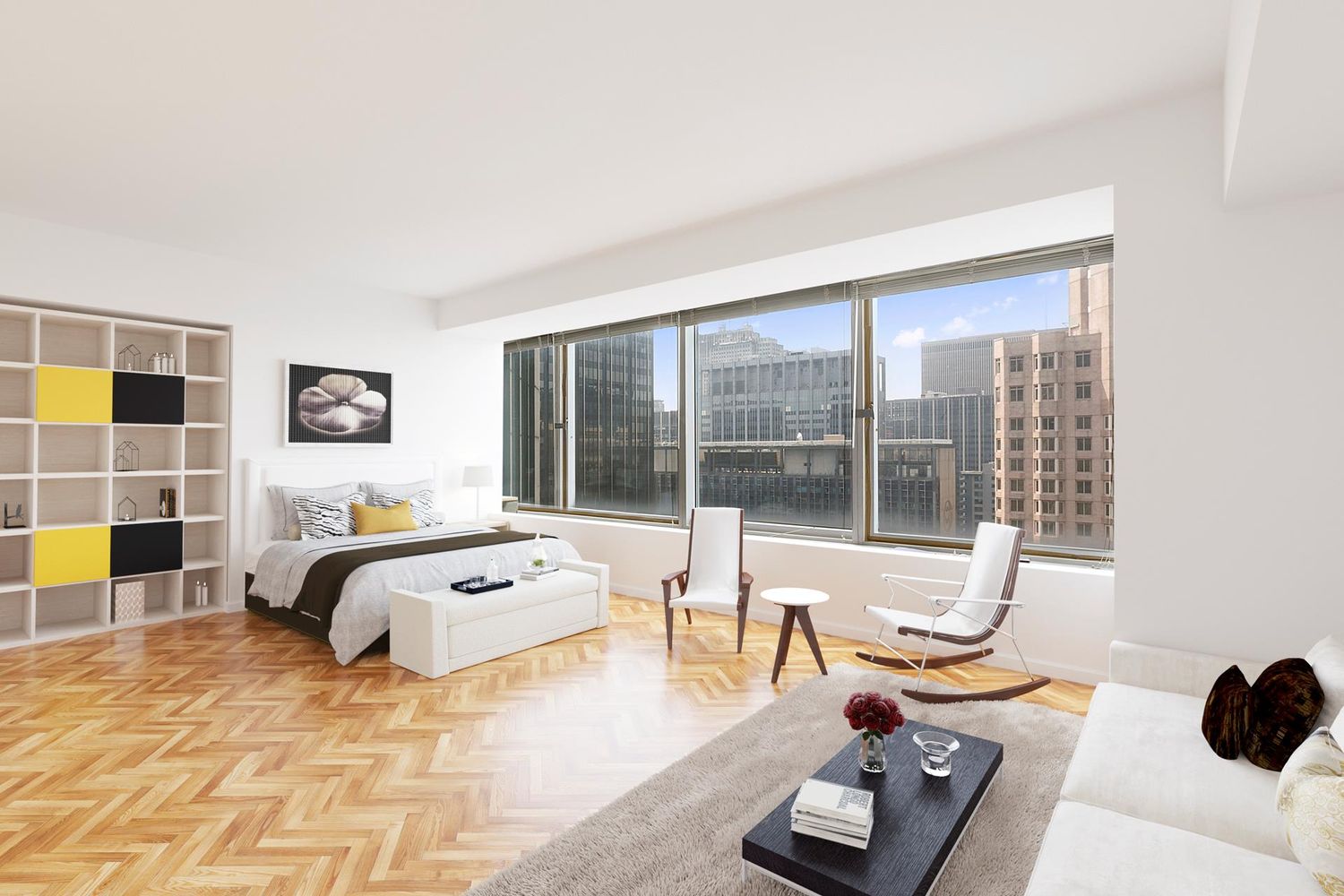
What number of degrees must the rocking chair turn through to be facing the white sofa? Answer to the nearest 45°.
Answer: approximately 45° to its left

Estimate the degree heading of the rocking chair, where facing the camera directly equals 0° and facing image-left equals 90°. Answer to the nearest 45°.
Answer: approximately 45°

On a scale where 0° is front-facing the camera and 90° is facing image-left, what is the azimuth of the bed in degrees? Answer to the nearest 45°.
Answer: approximately 315°

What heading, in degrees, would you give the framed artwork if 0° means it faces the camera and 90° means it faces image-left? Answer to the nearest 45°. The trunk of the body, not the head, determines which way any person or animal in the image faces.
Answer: approximately 315°

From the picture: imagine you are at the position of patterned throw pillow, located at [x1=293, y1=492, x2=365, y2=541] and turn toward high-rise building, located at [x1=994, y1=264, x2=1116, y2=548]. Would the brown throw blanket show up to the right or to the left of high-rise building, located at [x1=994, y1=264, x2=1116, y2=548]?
right

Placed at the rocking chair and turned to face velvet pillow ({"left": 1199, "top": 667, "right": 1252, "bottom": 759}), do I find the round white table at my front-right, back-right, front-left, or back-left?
back-right

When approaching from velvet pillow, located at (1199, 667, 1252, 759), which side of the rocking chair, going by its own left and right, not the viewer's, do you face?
left

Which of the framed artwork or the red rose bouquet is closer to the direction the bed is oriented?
the red rose bouquet
